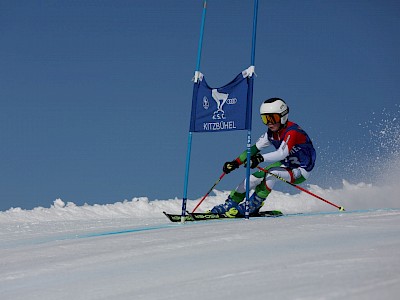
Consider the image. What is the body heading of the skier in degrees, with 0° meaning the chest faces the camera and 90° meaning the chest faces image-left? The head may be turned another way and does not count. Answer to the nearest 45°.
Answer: approximately 45°

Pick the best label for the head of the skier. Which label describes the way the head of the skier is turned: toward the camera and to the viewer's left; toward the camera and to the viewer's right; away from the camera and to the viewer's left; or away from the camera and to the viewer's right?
toward the camera and to the viewer's left
